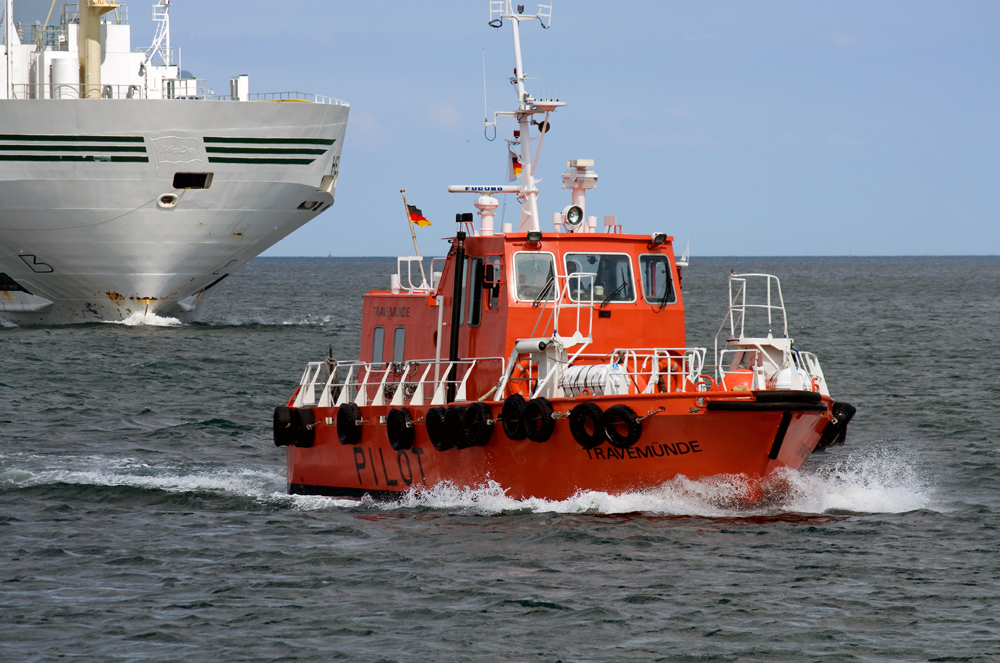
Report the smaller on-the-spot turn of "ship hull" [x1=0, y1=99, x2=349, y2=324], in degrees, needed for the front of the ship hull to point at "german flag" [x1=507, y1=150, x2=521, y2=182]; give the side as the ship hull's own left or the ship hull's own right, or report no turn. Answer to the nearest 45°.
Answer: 0° — it already faces it

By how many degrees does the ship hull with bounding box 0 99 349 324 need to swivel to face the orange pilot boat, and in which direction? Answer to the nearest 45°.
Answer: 0° — it already faces it

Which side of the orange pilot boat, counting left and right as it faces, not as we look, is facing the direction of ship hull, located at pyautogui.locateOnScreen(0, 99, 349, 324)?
back

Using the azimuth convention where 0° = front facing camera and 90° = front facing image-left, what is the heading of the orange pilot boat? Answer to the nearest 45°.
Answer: approximately 315°
